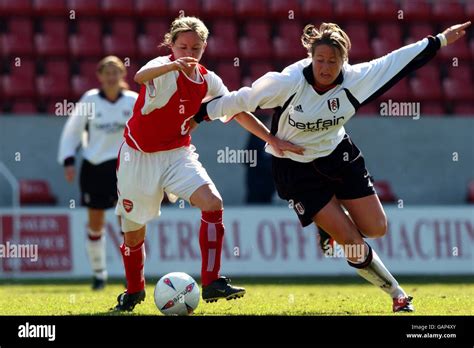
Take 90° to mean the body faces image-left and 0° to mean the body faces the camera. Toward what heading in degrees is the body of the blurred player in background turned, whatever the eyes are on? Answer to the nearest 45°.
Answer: approximately 0°

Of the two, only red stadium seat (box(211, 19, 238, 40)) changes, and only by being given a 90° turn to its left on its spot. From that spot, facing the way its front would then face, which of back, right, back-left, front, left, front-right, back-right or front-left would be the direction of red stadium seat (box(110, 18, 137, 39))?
back

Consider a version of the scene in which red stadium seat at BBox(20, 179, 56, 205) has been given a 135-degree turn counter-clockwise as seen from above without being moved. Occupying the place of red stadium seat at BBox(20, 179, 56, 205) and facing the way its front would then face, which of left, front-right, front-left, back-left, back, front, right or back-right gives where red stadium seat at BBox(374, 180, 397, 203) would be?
front-right
